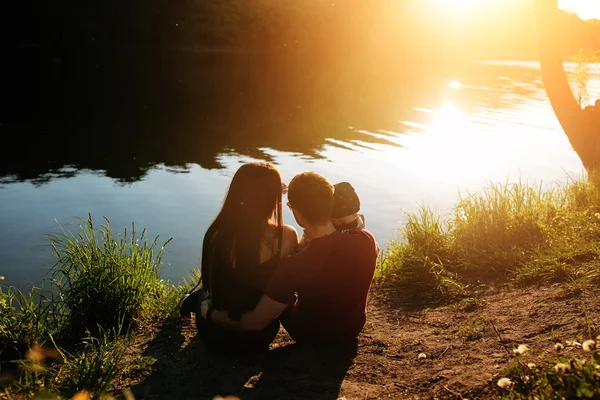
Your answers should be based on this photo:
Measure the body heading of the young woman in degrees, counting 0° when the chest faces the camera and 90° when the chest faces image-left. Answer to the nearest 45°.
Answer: approximately 180°

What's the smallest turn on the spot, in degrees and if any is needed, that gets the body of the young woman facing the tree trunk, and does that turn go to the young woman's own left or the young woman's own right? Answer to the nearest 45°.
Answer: approximately 45° to the young woman's own right

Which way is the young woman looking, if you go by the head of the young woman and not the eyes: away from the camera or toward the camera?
away from the camera

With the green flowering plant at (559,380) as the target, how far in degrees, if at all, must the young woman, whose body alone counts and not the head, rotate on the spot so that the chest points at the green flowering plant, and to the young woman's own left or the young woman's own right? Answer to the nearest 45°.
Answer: approximately 135° to the young woman's own right

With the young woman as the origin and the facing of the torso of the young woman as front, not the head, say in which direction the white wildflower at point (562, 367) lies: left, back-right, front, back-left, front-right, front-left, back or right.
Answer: back-right

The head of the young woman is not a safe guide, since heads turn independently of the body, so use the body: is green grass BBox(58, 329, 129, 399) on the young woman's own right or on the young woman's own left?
on the young woman's own left
